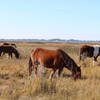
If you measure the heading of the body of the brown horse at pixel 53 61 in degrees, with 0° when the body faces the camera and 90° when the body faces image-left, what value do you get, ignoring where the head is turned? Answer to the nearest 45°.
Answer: approximately 270°
